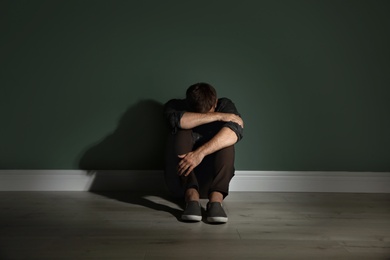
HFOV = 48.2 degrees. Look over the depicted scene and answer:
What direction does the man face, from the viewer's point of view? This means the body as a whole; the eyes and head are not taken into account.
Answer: toward the camera
